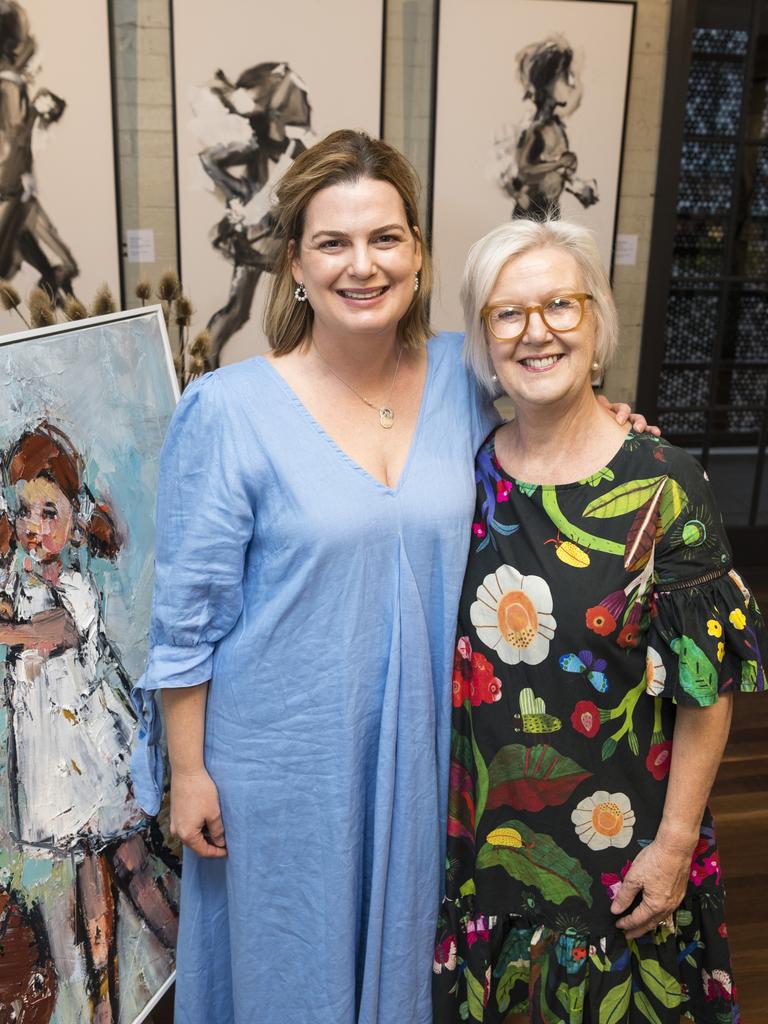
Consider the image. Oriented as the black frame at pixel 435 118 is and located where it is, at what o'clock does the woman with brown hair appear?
The woman with brown hair is roughly at 12 o'clock from the black frame.

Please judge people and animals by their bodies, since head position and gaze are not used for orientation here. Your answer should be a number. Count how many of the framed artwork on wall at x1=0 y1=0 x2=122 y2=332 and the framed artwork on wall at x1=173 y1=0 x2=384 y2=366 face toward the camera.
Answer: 2

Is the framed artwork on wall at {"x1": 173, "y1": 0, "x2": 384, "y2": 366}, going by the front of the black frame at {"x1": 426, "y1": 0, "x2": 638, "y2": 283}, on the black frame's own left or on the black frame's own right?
on the black frame's own right

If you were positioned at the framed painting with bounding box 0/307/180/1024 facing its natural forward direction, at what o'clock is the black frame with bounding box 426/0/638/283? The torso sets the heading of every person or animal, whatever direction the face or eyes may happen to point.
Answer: The black frame is roughly at 7 o'clock from the framed painting.

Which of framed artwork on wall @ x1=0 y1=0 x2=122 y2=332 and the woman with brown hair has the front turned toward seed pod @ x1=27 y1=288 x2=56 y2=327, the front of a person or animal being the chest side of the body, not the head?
the framed artwork on wall

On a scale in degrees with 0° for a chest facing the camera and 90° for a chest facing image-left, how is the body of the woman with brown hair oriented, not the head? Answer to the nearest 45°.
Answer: approximately 315°

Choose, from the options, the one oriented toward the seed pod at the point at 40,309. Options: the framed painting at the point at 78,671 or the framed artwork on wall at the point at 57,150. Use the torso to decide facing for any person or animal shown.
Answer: the framed artwork on wall

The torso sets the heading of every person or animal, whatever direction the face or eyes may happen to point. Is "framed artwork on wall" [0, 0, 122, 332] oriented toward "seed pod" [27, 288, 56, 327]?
yes
